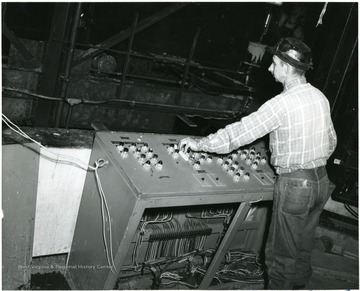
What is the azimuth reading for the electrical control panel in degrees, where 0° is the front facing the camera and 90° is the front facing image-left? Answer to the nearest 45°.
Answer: approximately 315°

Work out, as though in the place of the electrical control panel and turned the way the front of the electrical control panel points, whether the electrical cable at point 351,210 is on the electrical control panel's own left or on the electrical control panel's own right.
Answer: on the electrical control panel's own left
